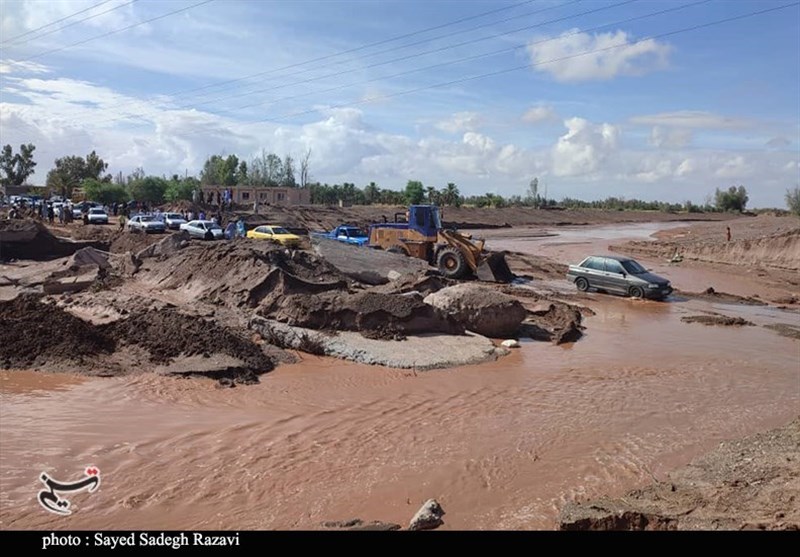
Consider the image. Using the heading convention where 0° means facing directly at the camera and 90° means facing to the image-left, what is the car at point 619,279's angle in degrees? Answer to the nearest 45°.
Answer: approximately 315°

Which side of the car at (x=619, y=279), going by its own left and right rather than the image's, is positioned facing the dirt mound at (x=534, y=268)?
back

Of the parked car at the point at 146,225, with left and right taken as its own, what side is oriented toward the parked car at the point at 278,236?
front

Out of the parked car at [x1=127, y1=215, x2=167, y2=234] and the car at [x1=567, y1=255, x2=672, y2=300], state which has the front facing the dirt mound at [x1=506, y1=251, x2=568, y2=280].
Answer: the parked car at [x1=127, y1=215, x2=167, y2=234]

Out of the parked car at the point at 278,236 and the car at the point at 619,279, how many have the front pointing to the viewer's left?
0

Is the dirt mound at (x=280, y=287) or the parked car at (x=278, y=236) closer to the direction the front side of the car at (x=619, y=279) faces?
the dirt mound

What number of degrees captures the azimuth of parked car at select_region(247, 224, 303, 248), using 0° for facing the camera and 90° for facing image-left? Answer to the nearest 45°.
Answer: approximately 315°

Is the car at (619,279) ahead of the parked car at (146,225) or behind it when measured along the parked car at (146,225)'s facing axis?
ahead

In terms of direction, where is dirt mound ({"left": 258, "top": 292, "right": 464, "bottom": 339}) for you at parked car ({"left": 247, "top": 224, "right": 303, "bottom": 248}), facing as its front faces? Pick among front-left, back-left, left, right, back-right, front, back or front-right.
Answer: front-right

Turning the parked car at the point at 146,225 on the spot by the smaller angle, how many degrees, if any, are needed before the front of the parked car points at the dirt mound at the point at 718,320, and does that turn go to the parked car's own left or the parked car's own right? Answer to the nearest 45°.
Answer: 0° — it already faces it
